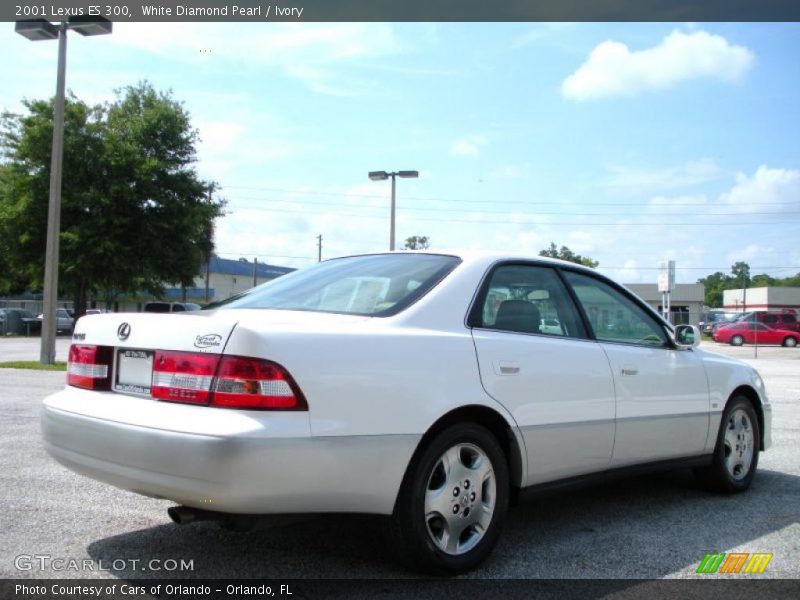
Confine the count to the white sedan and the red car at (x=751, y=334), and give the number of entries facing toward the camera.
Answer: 0

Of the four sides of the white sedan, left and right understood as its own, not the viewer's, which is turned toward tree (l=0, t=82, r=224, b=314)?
left

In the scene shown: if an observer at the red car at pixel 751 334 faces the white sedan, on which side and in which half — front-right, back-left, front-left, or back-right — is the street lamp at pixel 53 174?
front-right

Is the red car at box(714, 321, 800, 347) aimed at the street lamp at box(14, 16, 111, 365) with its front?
no

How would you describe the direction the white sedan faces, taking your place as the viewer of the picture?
facing away from the viewer and to the right of the viewer

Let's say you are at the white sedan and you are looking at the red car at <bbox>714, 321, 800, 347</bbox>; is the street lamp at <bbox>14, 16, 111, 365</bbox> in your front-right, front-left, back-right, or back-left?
front-left

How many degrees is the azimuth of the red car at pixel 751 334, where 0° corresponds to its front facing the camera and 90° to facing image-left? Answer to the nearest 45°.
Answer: approximately 270°

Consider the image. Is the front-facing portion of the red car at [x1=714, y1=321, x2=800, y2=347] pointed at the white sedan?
no

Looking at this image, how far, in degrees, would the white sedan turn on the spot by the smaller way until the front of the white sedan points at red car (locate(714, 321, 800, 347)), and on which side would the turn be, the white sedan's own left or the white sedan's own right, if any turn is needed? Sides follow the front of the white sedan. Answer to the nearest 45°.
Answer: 0° — it already faces it
